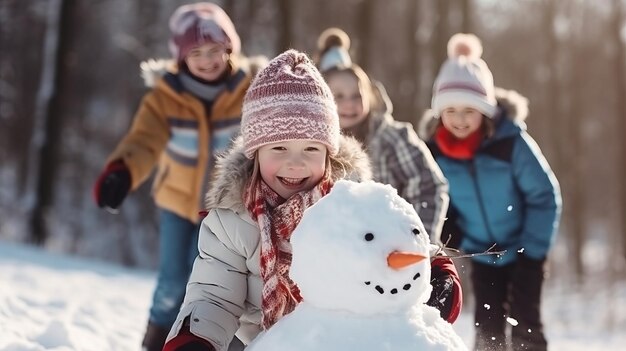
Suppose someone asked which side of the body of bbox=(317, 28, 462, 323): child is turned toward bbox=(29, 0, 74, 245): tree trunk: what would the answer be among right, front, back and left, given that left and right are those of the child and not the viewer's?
right

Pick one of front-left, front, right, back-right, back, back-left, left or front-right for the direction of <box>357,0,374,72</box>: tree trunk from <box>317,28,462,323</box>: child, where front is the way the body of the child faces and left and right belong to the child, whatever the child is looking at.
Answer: back-right

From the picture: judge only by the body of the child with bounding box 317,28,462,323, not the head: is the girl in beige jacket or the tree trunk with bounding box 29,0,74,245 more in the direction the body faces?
the girl in beige jacket

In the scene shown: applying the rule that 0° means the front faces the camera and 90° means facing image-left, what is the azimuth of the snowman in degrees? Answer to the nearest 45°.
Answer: approximately 315°

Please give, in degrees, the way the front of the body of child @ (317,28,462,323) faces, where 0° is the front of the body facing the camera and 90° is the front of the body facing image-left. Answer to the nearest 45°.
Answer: approximately 45°

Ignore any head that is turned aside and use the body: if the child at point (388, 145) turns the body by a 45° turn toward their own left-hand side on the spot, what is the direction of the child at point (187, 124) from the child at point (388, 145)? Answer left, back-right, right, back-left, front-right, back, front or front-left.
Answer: right

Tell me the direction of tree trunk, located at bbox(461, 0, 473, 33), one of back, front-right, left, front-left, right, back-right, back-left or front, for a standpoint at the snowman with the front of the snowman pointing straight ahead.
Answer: back-left

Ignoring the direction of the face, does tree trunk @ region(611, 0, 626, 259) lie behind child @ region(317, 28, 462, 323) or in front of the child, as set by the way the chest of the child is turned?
behind

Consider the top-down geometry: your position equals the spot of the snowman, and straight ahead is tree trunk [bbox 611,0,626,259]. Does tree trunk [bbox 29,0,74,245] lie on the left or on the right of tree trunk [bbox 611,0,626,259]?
left

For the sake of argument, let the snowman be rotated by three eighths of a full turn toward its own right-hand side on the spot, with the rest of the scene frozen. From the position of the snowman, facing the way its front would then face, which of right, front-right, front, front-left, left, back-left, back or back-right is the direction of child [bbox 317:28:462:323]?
right

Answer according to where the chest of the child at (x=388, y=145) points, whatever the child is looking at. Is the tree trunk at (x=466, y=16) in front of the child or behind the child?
behind
